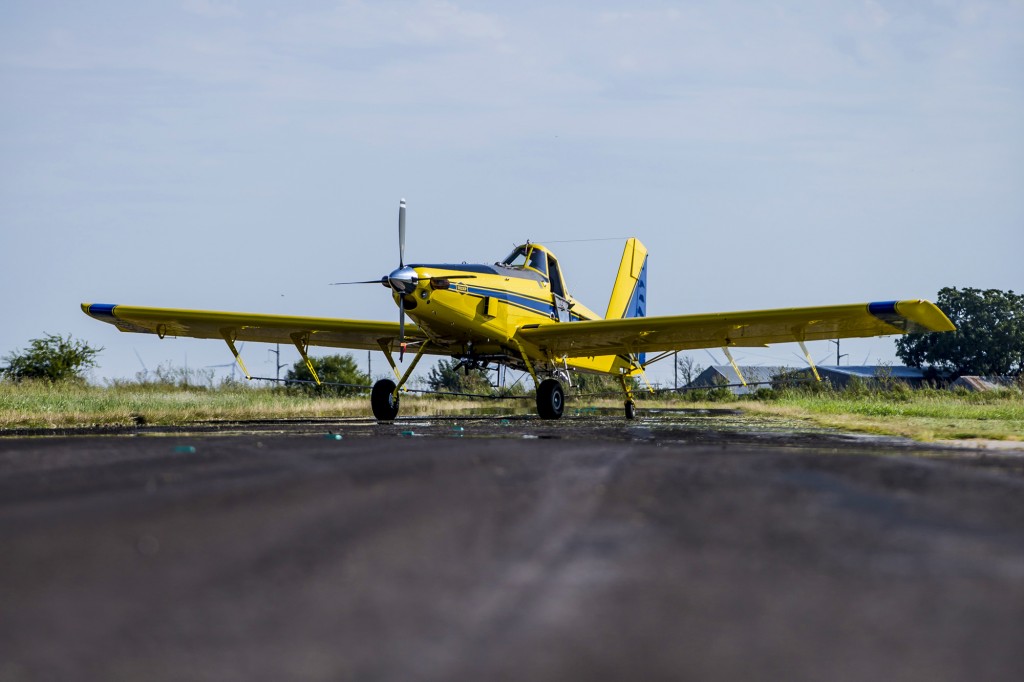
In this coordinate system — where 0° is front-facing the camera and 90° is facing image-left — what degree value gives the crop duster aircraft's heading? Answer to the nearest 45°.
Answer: approximately 45°
